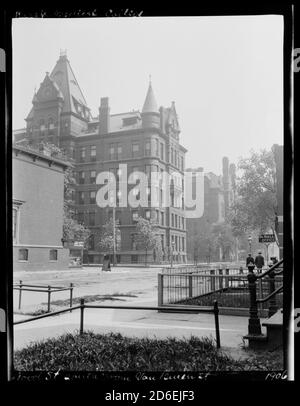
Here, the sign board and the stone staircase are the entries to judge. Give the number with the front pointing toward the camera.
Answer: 1

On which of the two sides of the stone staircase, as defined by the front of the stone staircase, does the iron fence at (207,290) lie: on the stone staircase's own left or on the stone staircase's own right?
on the stone staircase's own right

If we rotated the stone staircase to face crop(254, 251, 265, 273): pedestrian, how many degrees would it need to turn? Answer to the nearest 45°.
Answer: approximately 90° to its right

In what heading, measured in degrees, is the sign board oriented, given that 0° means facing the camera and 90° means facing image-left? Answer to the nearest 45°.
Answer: approximately 0°

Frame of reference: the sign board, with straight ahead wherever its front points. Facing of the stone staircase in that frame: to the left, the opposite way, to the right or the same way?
to the right

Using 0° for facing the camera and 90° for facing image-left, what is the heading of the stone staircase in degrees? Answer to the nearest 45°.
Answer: approximately 90°
